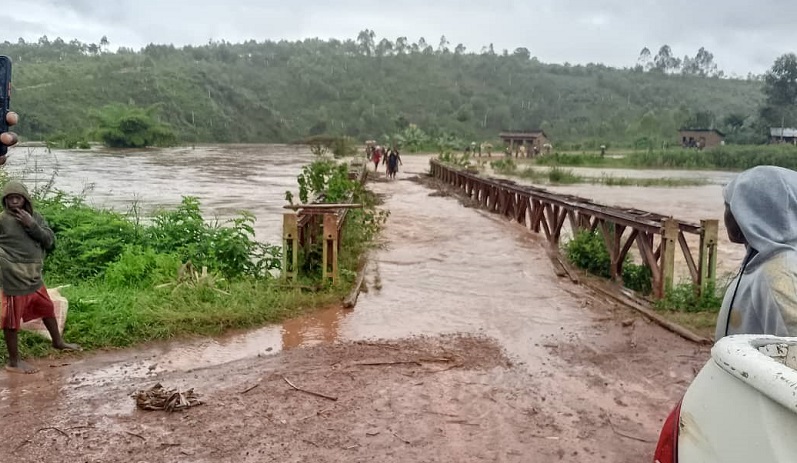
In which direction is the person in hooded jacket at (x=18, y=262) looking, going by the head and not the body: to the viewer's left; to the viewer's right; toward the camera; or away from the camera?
toward the camera

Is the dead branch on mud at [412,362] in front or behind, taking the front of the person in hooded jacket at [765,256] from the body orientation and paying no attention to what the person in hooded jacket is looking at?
in front

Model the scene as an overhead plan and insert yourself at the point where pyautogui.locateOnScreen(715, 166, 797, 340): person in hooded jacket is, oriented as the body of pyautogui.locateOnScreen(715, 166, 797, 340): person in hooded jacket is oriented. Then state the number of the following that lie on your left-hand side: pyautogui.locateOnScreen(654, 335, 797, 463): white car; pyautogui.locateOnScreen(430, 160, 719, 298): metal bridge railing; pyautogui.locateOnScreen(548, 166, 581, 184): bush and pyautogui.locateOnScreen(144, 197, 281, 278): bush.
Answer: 1

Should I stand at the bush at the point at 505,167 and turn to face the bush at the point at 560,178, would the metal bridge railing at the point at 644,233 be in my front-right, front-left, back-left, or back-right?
front-right

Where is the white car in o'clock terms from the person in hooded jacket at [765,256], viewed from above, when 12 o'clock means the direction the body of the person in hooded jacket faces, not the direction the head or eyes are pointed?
The white car is roughly at 9 o'clock from the person in hooded jacket.

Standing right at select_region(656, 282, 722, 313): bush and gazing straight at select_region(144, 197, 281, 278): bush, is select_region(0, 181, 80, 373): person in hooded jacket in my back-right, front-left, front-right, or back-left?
front-left

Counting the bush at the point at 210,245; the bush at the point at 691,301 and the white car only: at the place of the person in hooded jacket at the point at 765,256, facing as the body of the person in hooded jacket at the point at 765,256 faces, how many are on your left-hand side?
1

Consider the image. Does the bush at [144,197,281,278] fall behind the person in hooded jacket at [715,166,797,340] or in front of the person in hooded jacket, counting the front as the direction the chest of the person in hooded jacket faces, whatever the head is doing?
in front

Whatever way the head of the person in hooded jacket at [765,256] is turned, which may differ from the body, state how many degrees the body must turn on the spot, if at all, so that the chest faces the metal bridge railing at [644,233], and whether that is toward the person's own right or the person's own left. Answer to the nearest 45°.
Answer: approximately 90° to the person's own right

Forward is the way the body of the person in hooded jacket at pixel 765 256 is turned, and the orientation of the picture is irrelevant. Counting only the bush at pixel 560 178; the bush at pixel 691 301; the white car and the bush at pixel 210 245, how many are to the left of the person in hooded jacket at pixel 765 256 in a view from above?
1

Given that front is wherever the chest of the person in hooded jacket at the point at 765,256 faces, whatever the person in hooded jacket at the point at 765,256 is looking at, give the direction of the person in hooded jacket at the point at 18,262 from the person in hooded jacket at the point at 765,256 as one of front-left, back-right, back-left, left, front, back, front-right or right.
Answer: front

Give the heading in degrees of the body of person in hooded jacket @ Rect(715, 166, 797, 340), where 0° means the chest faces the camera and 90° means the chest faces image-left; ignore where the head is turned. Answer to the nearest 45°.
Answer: approximately 90°

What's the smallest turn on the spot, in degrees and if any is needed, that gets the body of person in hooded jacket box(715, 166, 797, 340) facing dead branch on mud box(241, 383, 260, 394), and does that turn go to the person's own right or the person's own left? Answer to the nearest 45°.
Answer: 0° — they already face it

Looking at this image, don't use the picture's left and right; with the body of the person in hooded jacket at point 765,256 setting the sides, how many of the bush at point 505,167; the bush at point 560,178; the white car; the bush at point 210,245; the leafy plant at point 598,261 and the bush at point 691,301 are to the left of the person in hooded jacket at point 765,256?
1

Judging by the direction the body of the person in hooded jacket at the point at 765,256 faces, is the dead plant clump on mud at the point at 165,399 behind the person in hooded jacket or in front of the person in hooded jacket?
in front

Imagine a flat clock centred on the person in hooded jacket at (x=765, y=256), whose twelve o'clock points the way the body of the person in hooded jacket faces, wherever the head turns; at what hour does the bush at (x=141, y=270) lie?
The bush is roughly at 1 o'clock from the person in hooded jacket.
